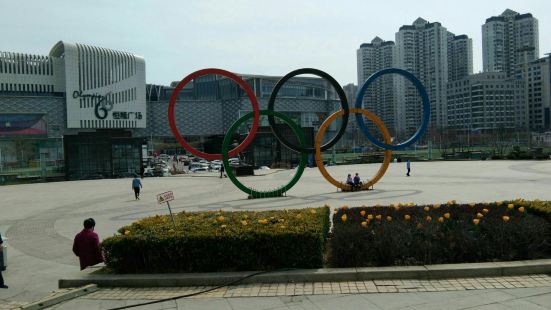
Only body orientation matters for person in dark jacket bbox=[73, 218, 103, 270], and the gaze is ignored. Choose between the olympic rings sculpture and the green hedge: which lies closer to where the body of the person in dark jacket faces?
the olympic rings sculpture

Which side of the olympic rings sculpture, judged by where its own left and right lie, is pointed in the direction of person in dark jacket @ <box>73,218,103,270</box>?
back

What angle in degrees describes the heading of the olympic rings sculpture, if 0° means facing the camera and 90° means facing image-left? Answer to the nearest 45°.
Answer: approximately 180°

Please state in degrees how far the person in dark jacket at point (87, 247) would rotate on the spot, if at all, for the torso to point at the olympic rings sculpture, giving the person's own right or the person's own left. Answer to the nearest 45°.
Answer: approximately 45° to the person's own right

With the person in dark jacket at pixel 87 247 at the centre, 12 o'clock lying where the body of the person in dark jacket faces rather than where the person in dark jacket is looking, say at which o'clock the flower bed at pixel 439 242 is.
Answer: The flower bed is roughly at 4 o'clock from the person in dark jacket.

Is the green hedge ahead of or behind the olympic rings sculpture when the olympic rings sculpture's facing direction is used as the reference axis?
behind

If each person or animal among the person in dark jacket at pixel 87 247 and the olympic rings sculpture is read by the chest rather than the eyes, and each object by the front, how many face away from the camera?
2

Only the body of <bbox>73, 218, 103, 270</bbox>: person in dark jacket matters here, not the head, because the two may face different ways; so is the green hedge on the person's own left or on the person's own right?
on the person's own right

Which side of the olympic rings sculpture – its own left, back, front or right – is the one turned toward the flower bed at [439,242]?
back

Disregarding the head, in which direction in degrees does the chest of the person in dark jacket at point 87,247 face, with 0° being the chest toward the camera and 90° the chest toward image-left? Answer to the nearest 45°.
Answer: approximately 180°
